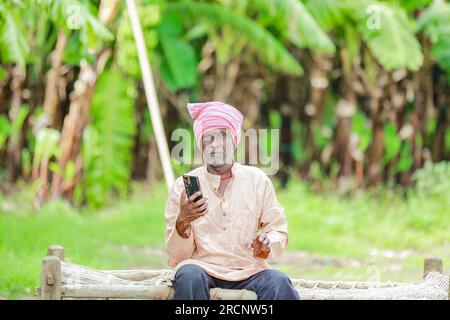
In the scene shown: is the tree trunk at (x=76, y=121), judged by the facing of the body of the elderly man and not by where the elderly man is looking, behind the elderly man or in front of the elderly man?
behind

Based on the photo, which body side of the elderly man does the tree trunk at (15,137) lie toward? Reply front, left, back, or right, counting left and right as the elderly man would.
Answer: back

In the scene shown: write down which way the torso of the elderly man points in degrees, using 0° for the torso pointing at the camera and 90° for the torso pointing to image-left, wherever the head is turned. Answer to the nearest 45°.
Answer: approximately 0°

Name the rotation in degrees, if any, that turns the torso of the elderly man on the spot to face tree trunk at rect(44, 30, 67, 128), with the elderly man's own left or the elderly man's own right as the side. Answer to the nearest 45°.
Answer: approximately 180°

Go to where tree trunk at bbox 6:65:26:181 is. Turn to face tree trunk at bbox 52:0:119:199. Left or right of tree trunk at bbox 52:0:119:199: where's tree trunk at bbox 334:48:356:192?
left

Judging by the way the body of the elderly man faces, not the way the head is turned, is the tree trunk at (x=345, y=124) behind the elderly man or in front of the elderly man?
behind
